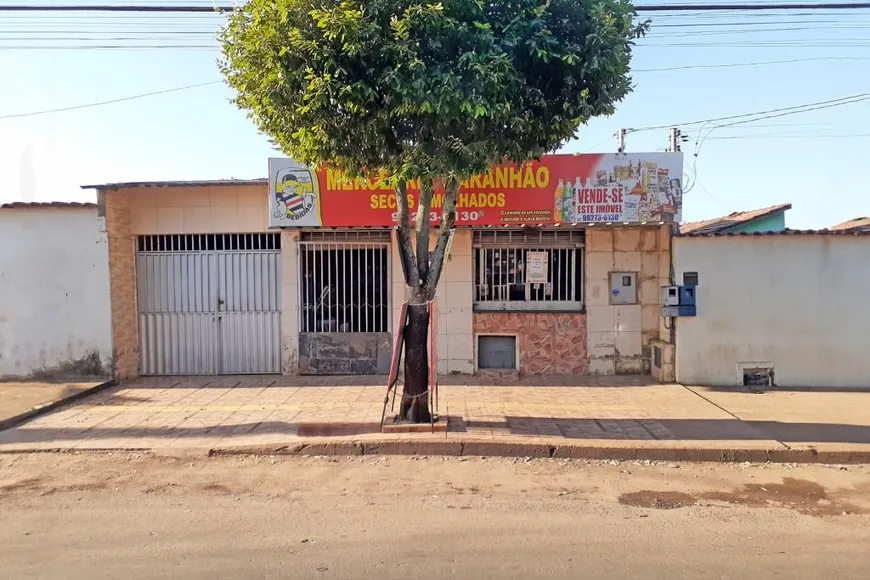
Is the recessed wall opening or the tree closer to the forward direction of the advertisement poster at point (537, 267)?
the tree

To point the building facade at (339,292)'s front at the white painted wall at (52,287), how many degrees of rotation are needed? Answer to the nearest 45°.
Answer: approximately 90° to its right

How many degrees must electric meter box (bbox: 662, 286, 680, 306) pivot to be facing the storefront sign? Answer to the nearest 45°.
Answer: approximately 90° to its right

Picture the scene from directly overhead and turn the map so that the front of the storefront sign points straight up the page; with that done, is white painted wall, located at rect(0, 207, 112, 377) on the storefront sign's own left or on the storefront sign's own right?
on the storefront sign's own right
